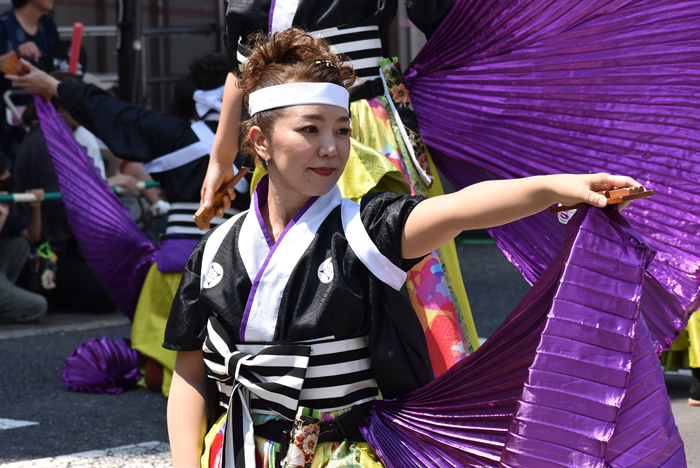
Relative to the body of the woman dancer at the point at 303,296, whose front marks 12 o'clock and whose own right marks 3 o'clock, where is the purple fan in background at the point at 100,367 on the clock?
The purple fan in background is roughly at 5 o'clock from the woman dancer.

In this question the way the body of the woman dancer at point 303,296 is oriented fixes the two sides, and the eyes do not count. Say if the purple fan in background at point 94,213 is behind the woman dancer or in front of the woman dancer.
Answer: behind

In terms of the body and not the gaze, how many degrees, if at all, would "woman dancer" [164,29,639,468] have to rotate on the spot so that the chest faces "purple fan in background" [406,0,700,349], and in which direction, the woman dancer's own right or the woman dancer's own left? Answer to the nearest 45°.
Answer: approximately 135° to the woman dancer's own left

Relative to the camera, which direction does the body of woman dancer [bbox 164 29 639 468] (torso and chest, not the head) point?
toward the camera

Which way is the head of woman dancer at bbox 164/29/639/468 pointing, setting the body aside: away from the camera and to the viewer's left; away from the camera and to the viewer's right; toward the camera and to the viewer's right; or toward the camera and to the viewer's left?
toward the camera and to the viewer's right
